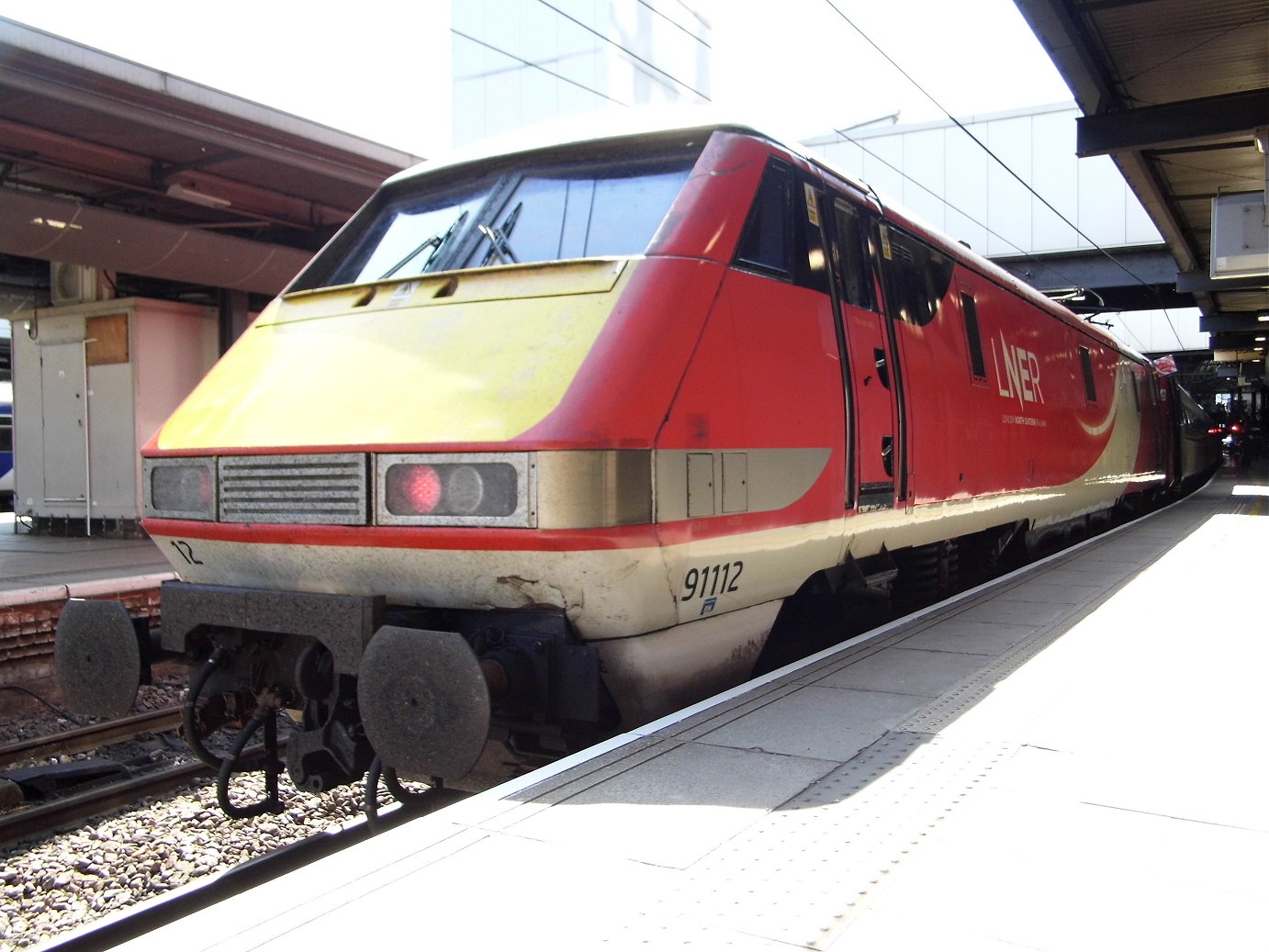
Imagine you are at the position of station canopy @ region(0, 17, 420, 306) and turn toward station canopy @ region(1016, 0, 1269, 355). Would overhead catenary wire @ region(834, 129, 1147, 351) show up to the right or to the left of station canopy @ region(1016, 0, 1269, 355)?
left

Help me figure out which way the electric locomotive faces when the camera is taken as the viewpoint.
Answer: facing the viewer and to the left of the viewer

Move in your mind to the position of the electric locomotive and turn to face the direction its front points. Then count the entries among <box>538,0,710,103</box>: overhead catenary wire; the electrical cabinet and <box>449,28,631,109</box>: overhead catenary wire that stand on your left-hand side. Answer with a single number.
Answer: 0

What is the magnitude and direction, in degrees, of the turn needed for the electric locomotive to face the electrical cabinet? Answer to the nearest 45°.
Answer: approximately 90° to its right

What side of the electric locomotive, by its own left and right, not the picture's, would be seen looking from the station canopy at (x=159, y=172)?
right

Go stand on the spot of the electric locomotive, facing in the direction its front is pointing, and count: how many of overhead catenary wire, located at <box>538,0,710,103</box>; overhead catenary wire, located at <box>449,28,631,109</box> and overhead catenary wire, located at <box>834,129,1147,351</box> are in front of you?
0

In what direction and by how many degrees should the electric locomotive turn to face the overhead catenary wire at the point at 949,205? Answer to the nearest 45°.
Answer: approximately 135° to its right

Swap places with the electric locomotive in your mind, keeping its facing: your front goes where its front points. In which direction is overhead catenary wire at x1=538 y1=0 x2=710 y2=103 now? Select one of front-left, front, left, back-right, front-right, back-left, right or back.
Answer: front

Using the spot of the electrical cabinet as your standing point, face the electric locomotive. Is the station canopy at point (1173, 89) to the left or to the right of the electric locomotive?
left

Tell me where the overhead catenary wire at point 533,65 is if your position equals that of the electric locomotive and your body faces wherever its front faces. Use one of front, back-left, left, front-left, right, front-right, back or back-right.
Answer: back-right
